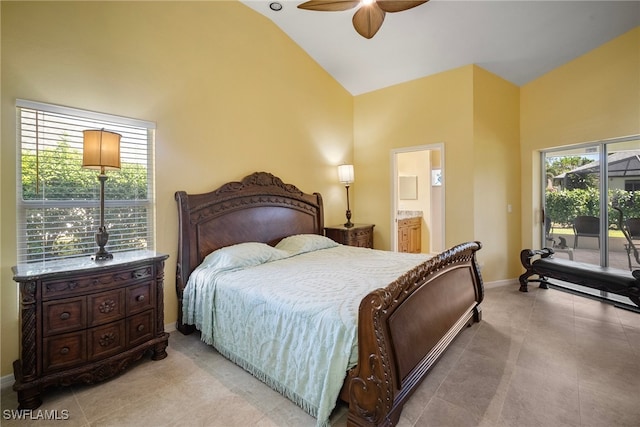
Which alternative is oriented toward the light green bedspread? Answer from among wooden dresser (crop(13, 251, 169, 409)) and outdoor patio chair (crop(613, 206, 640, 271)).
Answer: the wooden dresser

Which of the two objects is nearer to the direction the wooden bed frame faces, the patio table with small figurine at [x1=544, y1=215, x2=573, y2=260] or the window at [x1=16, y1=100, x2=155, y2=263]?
the patio table with small figurine

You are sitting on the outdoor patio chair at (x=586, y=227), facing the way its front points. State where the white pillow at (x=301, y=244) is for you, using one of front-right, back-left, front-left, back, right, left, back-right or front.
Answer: front-right

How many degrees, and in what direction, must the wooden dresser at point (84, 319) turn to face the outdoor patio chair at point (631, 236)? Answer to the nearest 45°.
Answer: approximately 45° to its left

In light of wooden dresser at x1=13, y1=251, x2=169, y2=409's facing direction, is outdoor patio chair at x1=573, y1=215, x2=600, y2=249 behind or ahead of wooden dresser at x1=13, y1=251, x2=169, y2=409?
ahead

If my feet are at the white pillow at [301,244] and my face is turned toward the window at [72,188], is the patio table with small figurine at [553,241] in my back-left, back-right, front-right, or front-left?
back-left

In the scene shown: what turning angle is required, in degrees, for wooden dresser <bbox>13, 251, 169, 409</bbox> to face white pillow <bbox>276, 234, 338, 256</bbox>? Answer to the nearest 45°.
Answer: approximately 45° to its left

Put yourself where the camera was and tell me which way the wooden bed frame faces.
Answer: facing the viewer and to the right of the viewer

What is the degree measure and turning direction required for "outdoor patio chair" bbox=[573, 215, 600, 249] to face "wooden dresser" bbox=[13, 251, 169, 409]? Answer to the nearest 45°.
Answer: approximately 45° to its right

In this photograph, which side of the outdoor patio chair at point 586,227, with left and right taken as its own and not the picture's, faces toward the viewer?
front

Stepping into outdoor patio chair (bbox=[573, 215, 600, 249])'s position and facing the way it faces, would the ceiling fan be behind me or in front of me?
in front
